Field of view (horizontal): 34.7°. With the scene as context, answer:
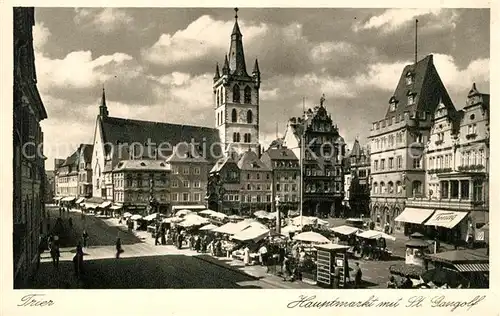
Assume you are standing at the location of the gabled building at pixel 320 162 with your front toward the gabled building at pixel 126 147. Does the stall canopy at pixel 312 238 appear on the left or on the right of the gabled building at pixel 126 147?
left

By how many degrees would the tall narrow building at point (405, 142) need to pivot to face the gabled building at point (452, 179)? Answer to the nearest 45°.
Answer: approximately 90° to its left

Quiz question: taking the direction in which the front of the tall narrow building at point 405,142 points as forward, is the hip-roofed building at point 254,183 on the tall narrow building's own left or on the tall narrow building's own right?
on the tall narrow building's own right

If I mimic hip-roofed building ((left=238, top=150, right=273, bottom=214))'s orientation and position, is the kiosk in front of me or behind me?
in front

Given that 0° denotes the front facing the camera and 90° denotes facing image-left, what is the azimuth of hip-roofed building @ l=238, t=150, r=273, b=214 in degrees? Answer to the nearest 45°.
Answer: approximately 0°
